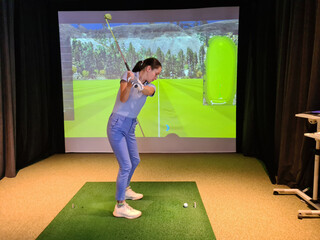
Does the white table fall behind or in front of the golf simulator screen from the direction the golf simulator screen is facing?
in front

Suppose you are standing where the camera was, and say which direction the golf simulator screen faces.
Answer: facing the viewer

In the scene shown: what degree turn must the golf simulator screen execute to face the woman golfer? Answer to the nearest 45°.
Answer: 0° — it already faces them

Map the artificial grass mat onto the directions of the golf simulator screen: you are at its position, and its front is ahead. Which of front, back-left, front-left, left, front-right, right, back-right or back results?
front

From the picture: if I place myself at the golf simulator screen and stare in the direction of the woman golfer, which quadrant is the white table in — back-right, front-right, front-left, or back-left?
front-left
